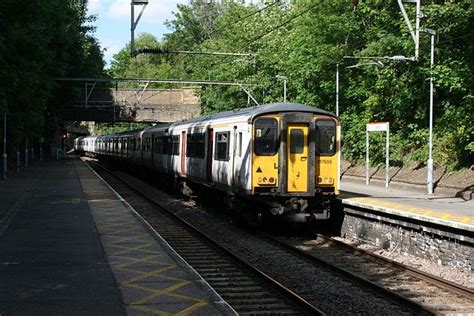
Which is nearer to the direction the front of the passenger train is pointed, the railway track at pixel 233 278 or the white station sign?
the railway track

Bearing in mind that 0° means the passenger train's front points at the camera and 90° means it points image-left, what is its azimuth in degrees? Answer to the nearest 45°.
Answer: approximately 315°

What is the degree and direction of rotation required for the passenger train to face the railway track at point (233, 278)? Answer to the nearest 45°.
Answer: approximately 45° to its right

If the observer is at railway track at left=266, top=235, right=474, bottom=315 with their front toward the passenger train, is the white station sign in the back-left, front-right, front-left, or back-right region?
front-right
